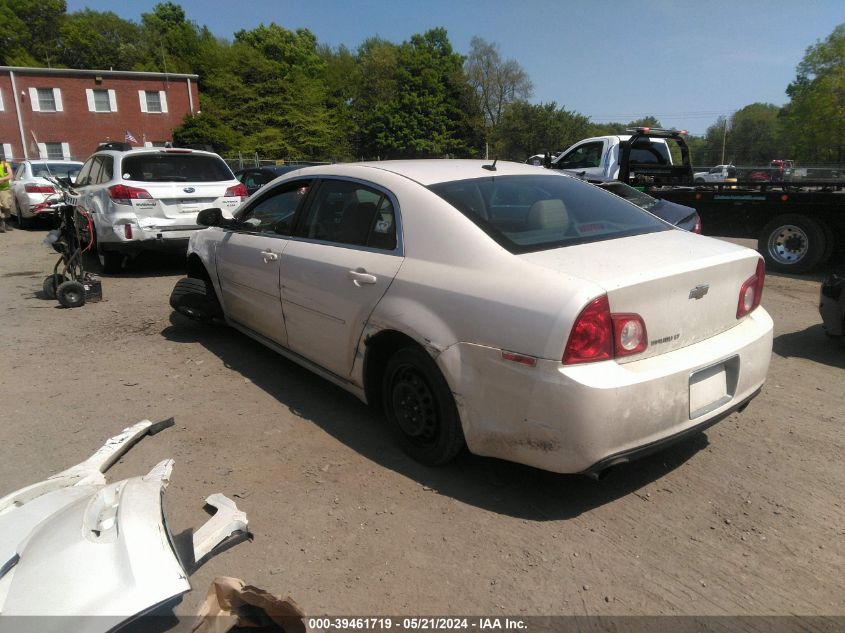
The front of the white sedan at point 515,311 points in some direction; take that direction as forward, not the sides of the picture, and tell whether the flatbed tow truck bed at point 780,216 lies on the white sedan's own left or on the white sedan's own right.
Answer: on the white sedan's own right

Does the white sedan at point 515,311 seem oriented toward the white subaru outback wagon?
yes

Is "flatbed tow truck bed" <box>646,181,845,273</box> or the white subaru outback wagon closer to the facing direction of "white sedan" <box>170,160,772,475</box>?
the white subaru outback wagon

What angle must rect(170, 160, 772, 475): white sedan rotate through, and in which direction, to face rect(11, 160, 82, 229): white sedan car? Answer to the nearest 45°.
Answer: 0° — it already faces it

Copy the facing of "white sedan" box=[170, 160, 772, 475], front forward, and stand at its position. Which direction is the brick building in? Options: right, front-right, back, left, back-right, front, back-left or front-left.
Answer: front

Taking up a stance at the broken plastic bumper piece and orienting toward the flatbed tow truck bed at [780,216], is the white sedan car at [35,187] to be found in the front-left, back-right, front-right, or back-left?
front-left

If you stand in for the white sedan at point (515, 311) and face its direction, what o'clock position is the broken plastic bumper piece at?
The broken plastic bumper piece is roughly at 9 o'clock from the white sedan.

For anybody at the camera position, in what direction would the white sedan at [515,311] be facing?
facing away from the viewer and to the left of the viewer
